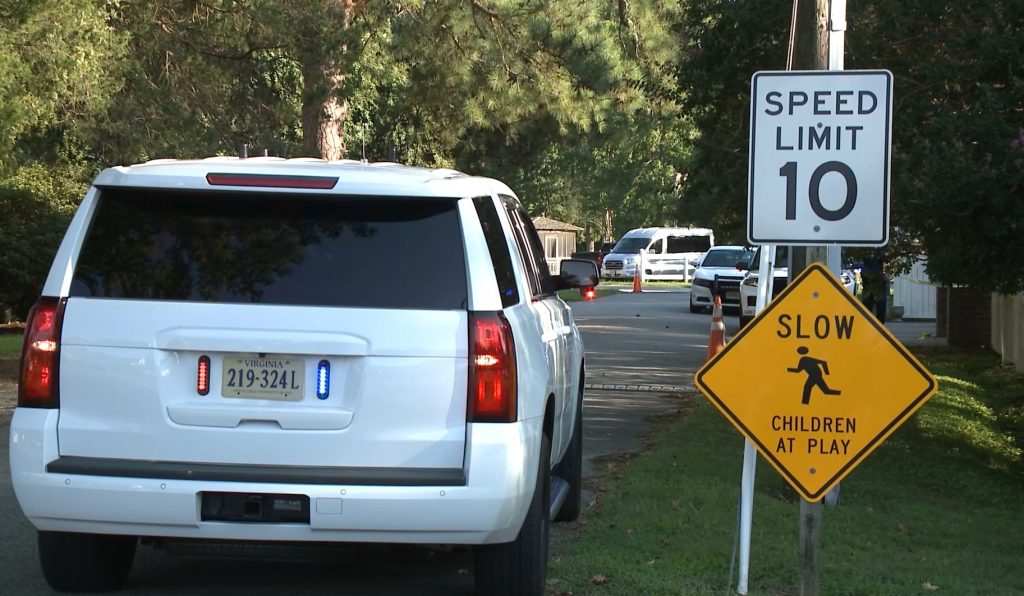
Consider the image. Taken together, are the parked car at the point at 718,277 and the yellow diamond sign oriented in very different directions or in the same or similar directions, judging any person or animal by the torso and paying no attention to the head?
same or similar directions

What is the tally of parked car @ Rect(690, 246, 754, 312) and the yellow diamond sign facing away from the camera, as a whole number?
0

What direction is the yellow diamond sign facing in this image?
toward the camera

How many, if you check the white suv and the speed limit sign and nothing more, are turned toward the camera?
1

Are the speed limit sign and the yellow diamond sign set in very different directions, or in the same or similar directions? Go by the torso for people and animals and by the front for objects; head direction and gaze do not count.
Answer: same or similar directions

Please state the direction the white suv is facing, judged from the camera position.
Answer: facing away from the viewer

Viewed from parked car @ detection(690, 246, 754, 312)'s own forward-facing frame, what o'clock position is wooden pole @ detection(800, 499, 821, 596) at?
The wooden pole is roughly at 12 o'clock from the parked car.

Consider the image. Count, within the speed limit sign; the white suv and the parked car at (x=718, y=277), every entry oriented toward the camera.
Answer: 2

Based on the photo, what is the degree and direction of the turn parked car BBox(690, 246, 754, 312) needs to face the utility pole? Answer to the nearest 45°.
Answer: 0° — it already faces it

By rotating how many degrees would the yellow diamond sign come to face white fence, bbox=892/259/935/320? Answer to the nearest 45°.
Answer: approximately 180°

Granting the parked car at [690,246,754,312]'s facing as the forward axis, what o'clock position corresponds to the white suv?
The white suv is roughly at 12 o'clock from the parked car.

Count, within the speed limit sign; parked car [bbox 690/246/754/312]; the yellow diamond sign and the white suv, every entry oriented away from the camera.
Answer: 1

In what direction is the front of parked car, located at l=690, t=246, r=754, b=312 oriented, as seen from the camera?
facing the viewer
